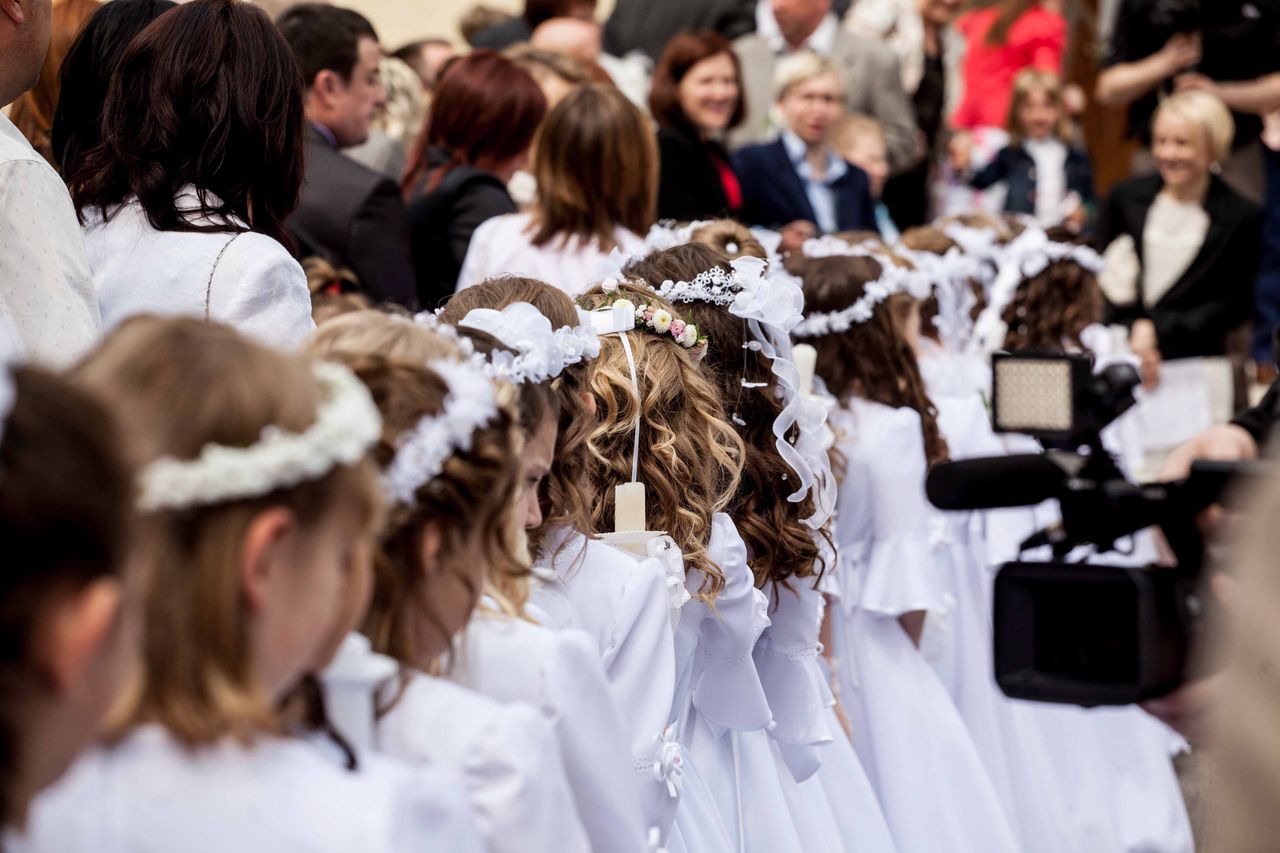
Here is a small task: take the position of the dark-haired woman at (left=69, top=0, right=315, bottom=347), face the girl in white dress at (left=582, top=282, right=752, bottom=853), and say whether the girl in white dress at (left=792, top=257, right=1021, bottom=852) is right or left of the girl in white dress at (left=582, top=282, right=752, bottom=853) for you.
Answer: left

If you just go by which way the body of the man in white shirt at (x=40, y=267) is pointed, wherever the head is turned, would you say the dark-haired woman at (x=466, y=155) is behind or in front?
in front

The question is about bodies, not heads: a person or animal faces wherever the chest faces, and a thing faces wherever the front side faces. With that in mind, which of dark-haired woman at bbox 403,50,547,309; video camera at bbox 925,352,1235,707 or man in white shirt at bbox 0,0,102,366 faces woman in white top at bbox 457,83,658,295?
the man in white shirt

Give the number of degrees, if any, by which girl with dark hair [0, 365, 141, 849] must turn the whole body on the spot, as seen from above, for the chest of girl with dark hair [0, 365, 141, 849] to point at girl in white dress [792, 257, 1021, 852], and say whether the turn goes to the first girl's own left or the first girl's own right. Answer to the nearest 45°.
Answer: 0° — they already face them

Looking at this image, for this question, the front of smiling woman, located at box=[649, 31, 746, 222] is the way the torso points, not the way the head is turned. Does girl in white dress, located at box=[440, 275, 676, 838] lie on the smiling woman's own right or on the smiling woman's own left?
on the smiling woman's own right

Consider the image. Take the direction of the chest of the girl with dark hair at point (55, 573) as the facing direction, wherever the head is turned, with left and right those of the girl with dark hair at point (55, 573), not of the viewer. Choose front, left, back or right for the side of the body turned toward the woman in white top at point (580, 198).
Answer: front

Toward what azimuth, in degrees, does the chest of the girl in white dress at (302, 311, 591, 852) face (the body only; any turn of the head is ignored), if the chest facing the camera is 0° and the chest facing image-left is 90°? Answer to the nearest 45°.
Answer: approximately 225°

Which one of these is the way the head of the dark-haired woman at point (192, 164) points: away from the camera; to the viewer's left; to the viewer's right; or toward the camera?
away from the camera

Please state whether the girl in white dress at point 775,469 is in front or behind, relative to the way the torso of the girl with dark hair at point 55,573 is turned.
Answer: in front

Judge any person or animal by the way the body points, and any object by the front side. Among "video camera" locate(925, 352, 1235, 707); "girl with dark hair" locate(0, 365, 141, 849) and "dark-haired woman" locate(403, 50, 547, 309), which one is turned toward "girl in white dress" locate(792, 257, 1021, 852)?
"girl with dark hair" locate(0, 365, 141, 849)

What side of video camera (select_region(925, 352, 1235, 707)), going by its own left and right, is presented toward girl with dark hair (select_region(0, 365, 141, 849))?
front

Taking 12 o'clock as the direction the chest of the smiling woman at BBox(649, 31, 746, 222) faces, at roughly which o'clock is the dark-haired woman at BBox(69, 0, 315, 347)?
The dark-haired woman is roughly at 2 o'clock from the smiling woman.

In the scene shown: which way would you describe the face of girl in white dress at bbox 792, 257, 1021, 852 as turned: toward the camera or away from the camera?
away from the camera

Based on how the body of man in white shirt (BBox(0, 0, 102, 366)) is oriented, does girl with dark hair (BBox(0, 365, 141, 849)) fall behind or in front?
behind

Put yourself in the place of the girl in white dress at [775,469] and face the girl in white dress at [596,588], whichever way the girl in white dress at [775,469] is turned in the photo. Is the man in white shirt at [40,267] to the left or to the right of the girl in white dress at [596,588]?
right
